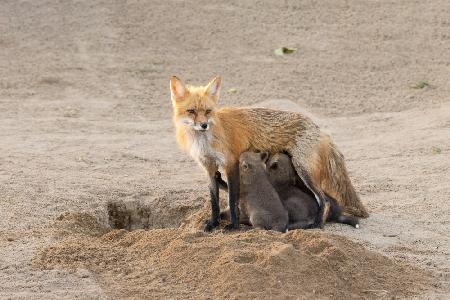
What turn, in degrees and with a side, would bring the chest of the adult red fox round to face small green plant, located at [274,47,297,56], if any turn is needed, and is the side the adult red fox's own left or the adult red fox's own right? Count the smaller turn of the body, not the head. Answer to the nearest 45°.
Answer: approximately 90° to the adult red fox's own right

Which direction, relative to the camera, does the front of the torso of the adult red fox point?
to the viewer's left

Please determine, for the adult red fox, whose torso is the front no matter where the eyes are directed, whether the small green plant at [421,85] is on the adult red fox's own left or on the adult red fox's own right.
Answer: on the adult red fox's own right
